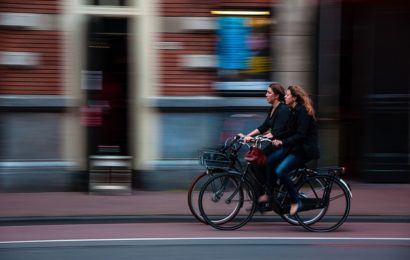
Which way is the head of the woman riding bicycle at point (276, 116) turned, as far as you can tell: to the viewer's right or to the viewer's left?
to the viewer's left

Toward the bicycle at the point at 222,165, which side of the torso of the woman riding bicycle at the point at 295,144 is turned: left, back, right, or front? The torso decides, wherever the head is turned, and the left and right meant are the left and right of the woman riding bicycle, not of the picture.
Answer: front

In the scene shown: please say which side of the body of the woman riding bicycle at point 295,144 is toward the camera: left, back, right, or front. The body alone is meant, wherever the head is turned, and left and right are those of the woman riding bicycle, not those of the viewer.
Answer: left

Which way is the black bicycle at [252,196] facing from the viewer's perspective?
to the viewer's left

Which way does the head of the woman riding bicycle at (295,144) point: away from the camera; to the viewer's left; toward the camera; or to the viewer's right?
to the viewer's left

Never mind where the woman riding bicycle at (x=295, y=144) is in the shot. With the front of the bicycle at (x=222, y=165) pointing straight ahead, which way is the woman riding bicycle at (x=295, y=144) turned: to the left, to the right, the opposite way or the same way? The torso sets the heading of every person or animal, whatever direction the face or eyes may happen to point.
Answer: the same way

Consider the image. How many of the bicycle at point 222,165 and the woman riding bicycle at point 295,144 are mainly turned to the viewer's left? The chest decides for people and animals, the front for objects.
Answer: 2

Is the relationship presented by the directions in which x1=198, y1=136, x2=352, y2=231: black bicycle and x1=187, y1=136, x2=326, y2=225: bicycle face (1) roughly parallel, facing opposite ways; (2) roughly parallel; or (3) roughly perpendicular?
roughly parallel

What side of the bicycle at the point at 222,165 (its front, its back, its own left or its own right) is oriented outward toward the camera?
left
